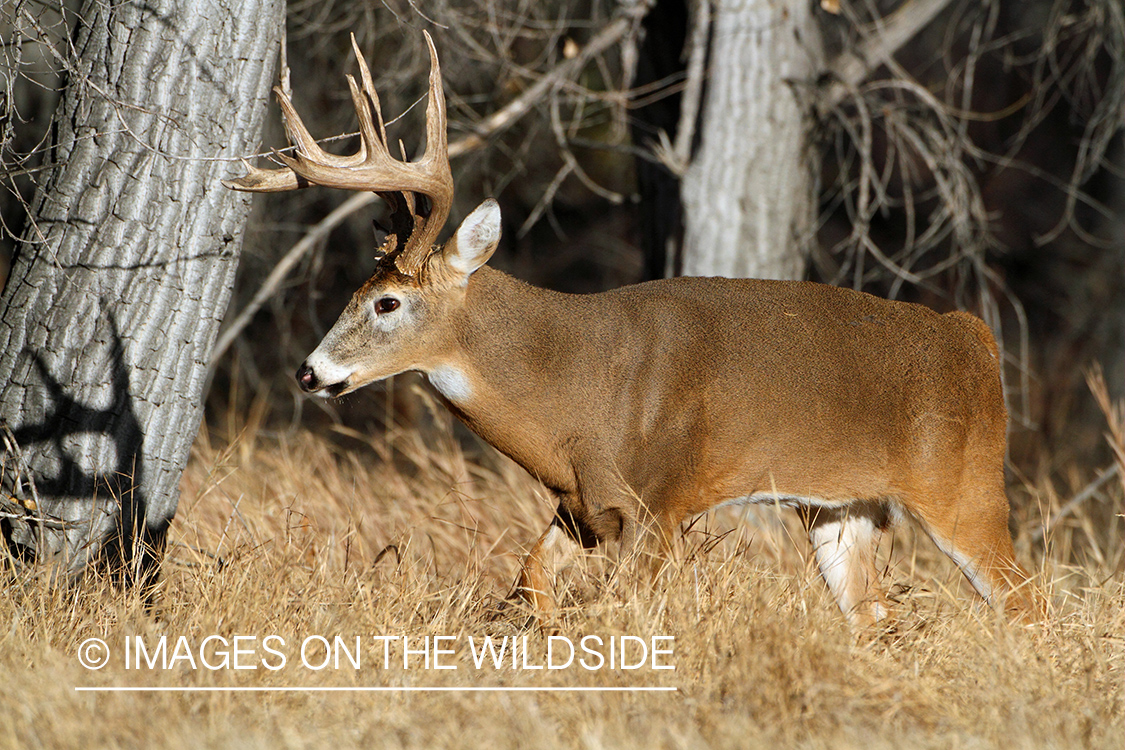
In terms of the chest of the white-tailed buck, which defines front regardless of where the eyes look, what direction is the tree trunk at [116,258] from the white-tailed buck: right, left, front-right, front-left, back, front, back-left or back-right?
front

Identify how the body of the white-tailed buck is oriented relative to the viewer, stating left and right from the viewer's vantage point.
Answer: facing to the left of the viewer

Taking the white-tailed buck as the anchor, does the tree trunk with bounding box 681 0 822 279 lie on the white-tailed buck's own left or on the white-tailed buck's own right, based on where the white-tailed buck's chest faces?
on the white-tailed buck's own right

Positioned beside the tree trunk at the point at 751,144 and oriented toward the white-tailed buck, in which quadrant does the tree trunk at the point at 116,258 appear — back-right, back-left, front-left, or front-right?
front-right
